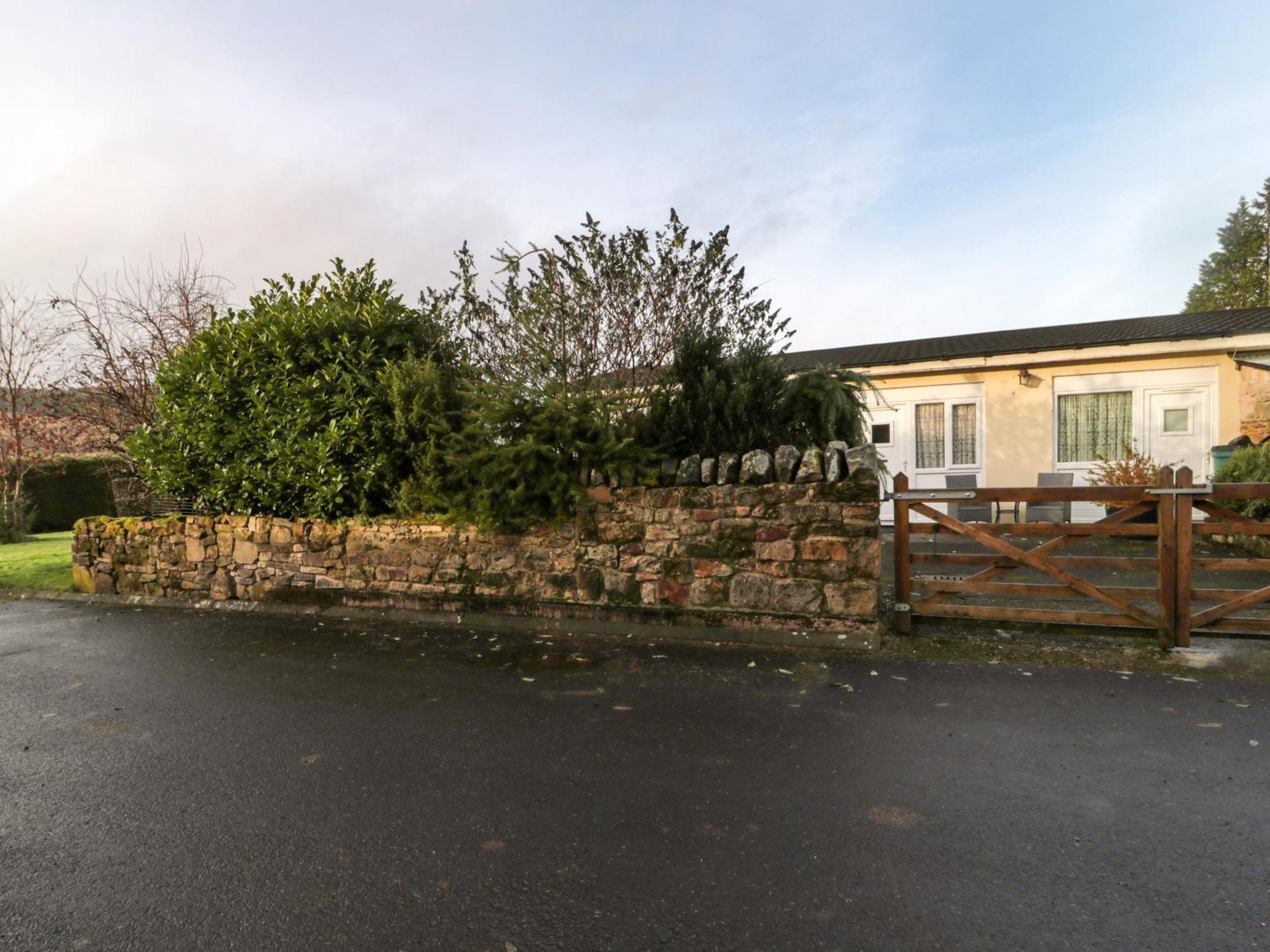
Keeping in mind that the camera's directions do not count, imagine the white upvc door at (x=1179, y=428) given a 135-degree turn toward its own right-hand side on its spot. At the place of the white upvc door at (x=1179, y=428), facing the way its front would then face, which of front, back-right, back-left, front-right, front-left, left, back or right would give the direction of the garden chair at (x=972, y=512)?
left

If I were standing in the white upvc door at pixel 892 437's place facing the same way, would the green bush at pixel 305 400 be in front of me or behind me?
in front

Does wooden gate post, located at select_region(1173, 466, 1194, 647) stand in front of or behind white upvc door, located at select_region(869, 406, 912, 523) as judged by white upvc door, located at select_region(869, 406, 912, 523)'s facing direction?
in front

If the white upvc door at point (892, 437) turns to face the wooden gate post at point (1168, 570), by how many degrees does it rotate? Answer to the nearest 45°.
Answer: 0° — it already faces it

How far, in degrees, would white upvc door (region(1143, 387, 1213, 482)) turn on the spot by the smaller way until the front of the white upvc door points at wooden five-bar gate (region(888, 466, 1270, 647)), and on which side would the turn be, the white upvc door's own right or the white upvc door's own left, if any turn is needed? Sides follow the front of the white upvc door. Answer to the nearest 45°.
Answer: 0° — it already faces it

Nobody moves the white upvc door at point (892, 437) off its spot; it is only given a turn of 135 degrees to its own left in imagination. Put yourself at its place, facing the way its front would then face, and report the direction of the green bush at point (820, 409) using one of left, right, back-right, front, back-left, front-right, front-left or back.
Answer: back-right

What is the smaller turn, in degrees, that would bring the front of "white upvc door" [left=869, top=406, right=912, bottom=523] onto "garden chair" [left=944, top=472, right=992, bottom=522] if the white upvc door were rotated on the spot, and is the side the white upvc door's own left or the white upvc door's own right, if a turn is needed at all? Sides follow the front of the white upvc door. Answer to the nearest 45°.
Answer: approximately 45° to the white upvc door's own left

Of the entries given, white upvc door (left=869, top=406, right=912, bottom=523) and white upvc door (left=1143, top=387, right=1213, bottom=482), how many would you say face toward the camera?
2

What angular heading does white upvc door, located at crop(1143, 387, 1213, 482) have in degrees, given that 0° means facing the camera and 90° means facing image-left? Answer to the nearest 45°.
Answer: approximately 0°

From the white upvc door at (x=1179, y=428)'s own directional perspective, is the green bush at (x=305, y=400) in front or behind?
in front

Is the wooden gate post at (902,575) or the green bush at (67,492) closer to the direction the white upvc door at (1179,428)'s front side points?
the wooden gate post
